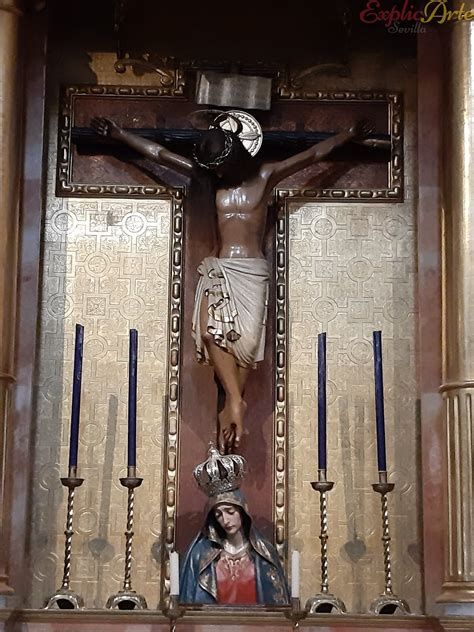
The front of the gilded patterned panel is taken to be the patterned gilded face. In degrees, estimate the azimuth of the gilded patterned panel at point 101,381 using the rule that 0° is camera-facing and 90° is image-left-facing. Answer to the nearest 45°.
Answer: approximately 0°

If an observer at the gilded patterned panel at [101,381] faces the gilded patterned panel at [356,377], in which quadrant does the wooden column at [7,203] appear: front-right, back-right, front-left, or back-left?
back-right

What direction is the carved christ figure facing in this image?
toward the camera

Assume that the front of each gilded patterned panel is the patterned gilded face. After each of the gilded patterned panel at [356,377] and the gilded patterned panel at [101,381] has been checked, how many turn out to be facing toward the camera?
2

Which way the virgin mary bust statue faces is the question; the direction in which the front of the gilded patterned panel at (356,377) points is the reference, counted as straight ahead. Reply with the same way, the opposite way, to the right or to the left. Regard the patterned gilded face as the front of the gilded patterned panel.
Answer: the same way

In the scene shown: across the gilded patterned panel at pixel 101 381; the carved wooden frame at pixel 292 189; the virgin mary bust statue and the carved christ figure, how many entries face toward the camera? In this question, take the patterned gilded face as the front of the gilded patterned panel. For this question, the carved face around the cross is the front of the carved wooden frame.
4

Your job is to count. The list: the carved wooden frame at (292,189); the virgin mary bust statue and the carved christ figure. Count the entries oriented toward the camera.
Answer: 3

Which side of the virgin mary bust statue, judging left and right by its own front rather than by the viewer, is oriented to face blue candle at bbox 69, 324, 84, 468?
right

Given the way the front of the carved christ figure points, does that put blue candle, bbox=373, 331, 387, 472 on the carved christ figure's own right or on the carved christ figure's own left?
on the carved christ figure's own left

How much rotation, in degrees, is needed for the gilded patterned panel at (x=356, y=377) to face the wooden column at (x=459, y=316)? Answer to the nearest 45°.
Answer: approximately 45° to its left

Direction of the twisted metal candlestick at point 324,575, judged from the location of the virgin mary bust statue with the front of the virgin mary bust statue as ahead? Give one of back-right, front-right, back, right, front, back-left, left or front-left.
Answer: left

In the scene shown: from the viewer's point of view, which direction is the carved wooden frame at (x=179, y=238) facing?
toward the camera
